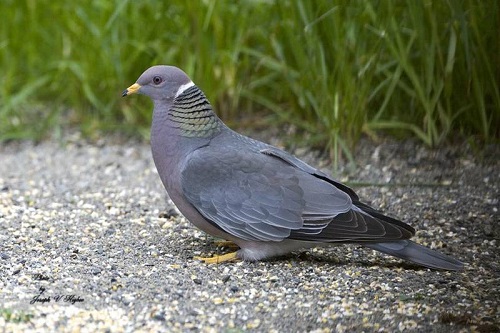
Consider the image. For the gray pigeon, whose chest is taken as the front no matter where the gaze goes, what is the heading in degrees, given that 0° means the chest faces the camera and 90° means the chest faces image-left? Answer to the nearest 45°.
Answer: approximately 90°
